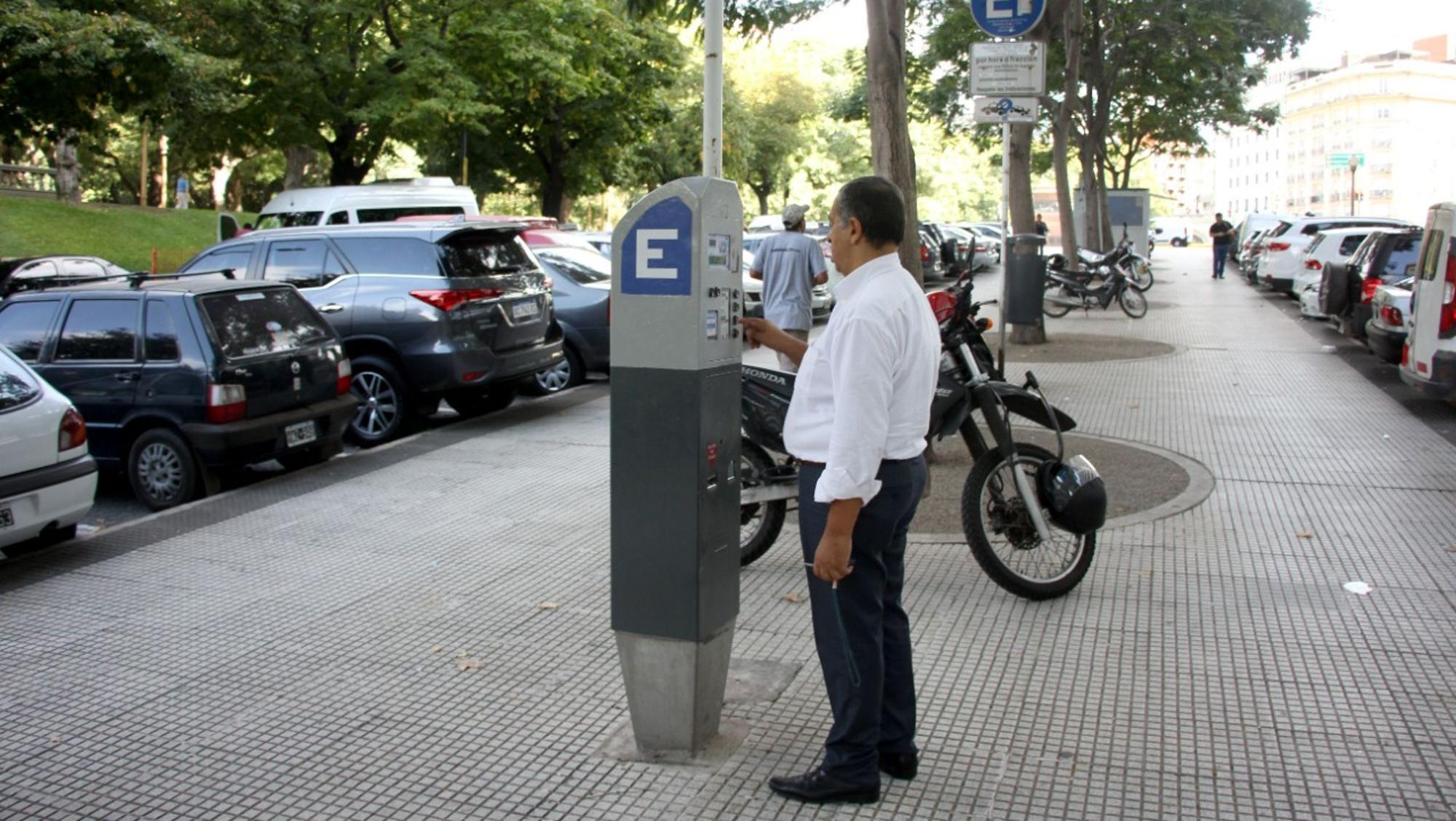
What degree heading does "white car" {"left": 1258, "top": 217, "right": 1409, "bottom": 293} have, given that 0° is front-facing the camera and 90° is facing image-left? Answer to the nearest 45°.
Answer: approximately 225°

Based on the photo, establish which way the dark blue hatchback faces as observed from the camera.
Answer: facing away from the viewer and to the left of the viewer

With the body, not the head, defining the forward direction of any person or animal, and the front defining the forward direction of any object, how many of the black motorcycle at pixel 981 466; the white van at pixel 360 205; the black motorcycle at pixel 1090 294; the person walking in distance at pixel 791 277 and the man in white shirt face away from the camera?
1

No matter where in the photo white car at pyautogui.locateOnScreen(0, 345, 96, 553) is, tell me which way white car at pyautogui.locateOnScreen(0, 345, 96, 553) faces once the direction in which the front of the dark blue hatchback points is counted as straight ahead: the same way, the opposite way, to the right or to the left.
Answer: the same way

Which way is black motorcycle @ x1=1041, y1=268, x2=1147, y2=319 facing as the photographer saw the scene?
facing to the right of the viewer

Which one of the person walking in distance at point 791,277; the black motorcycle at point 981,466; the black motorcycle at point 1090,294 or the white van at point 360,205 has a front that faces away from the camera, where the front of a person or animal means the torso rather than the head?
the person walking in distance

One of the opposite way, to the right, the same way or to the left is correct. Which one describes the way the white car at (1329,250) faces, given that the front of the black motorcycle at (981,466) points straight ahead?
to the left

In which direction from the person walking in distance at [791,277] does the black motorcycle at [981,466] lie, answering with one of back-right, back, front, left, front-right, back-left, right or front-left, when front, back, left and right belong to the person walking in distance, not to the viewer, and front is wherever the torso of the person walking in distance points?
back

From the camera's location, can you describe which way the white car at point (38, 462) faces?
facing away from the viewer and to the left of the viewer

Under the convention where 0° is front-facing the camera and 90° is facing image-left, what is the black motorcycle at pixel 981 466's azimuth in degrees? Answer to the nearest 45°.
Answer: approximately 315°

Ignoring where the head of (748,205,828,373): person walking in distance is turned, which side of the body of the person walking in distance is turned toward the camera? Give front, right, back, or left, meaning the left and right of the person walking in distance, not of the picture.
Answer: back

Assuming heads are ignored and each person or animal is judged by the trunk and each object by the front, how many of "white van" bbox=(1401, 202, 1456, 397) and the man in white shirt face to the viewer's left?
1

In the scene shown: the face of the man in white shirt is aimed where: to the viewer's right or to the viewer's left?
to the viewer's left
